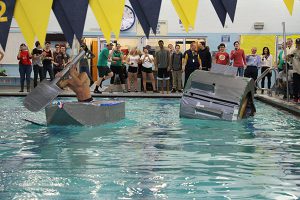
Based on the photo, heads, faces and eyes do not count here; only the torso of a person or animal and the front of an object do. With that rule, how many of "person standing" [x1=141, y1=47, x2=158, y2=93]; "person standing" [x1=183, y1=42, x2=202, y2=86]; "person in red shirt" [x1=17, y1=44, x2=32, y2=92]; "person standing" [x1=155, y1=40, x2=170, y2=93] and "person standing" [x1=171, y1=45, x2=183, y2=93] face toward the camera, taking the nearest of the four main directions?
5

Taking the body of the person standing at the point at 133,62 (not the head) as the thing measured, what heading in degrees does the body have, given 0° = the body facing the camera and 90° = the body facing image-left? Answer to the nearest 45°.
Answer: approximately 0°

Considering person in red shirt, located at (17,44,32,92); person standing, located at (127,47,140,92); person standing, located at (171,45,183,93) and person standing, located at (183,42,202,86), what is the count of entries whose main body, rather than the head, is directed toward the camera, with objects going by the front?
4

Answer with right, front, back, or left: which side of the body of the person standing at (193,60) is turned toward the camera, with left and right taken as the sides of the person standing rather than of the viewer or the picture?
front

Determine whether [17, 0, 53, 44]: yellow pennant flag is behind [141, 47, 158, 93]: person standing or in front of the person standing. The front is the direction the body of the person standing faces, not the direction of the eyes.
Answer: in front

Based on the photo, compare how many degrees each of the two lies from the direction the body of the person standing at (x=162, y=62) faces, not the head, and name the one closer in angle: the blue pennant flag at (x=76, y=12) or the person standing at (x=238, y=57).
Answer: the blue pennant flag

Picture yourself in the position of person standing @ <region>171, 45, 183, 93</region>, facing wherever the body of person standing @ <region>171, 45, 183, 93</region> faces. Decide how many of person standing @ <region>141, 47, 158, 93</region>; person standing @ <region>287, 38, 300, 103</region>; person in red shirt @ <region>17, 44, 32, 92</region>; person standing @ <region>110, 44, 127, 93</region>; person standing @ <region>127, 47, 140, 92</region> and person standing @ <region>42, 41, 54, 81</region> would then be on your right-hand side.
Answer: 5

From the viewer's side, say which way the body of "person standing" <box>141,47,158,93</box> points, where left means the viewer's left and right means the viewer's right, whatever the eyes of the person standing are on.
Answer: facing the viewer

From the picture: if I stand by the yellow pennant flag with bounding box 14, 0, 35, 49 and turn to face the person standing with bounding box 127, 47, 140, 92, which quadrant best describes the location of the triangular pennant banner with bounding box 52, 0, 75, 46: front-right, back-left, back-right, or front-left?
front-right

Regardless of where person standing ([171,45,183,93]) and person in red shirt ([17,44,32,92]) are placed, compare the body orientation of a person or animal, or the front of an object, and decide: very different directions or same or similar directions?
same or similar directions
